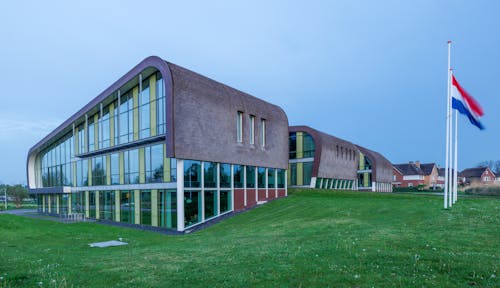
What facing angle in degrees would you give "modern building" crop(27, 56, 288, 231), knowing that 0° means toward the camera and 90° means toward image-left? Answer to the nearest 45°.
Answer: approximately 45°

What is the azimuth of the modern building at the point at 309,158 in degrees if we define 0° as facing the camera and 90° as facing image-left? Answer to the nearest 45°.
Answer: approximately 45°

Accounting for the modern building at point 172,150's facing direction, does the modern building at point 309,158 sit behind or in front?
behind
